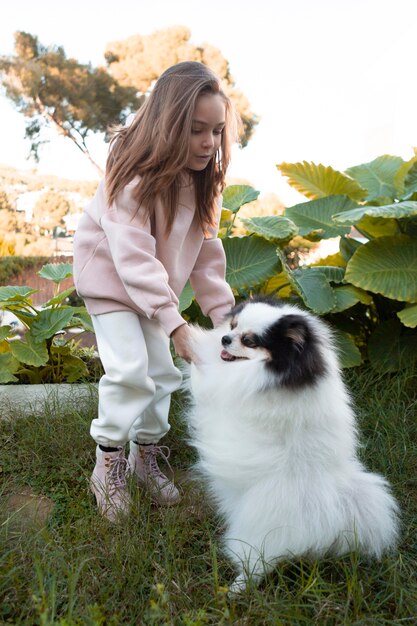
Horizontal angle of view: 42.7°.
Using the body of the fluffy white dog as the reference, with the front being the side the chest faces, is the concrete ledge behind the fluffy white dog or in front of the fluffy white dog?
in front

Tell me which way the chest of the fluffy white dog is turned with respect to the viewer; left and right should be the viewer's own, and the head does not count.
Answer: facing to the left of the viewer

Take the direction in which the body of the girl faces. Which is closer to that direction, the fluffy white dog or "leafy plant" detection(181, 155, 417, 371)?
the fluffy white dog

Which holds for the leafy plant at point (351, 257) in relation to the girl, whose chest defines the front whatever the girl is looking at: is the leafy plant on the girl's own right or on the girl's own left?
on the girl's own left

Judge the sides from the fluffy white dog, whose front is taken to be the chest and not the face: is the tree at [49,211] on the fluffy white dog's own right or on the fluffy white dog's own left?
on the fluffy white dog's own right

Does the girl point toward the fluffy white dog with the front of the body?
yes

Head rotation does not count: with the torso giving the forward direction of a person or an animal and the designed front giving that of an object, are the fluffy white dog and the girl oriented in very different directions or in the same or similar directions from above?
very different directions

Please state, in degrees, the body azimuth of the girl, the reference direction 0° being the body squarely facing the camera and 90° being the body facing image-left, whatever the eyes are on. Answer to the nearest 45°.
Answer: approximately 315°
